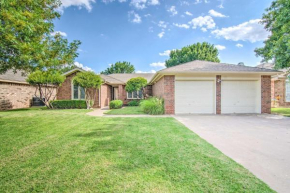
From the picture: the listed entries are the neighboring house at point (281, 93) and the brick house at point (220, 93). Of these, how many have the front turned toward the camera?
2

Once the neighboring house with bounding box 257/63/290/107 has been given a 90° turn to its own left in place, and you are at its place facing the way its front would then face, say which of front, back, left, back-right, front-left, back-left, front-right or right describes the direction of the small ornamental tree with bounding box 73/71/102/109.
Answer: back-right

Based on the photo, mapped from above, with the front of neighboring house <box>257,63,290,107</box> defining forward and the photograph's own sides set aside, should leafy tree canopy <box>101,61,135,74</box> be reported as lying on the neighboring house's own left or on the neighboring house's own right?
on the neighboring house's own right

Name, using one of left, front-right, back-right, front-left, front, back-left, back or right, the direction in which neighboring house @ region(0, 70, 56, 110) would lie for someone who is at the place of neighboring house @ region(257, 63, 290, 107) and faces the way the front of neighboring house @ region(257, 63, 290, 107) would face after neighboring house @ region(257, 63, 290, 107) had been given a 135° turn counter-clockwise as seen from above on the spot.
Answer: back

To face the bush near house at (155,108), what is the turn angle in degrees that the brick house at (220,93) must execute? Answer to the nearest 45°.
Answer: approximately 90° to its right

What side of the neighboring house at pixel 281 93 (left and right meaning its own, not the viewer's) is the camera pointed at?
front
